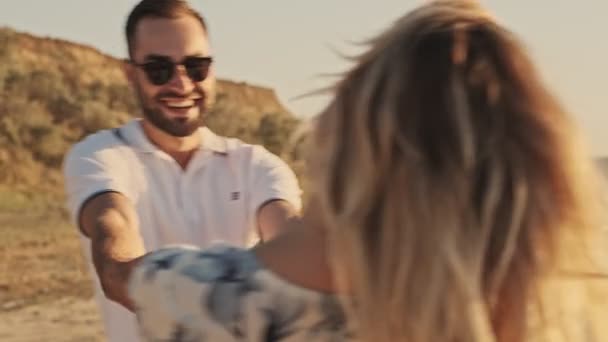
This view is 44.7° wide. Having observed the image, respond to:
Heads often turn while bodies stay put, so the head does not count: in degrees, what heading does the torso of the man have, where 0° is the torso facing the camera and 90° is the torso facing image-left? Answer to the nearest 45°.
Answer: approximately 0°

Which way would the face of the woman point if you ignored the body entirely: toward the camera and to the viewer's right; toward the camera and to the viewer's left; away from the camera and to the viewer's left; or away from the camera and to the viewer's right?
away from the camera and to the viewer's left
